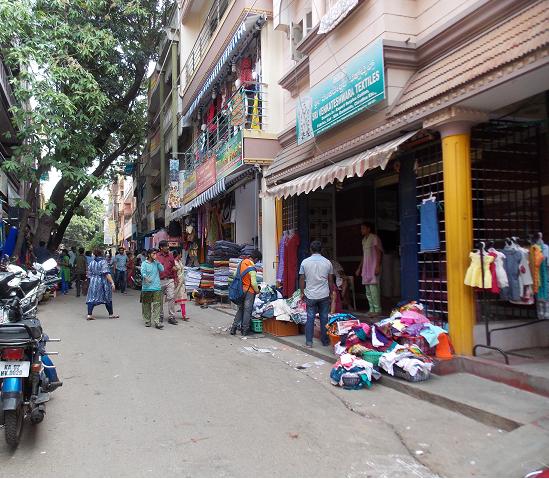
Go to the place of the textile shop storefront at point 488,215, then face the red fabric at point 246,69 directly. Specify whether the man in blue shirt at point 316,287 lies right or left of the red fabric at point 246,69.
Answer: left

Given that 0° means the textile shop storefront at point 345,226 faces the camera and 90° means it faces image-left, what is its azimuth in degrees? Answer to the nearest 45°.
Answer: approximately 45°

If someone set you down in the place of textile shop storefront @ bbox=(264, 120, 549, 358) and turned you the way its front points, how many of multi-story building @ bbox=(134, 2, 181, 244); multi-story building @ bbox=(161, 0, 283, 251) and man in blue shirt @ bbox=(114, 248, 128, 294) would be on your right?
3

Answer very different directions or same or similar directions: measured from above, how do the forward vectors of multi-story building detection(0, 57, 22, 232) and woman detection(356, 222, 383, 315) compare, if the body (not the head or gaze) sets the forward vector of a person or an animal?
very different directions

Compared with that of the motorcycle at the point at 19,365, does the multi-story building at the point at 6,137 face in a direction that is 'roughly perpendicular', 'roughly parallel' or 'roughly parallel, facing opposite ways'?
roughly perpendicular

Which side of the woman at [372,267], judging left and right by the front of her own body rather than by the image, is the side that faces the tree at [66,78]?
right

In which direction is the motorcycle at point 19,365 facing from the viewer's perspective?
away from the camera

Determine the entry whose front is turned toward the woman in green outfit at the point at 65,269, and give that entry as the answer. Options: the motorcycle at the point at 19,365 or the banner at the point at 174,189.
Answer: the motorcycle

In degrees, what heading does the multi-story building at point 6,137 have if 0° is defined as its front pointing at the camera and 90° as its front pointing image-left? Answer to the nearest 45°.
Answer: approximately 270°
